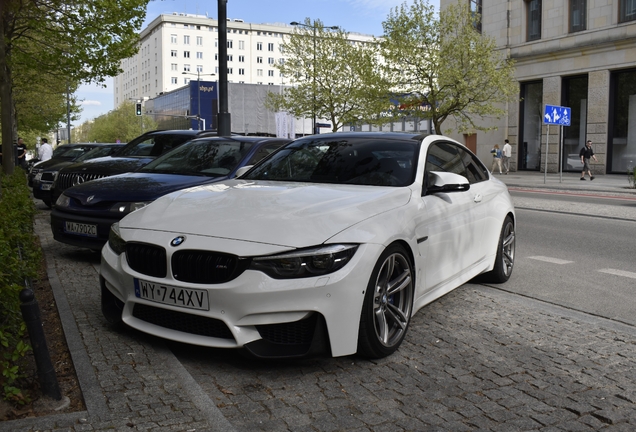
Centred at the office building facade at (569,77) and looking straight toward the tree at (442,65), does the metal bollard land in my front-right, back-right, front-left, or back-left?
front-left

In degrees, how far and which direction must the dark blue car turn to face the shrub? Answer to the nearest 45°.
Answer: approximately 45° to its left

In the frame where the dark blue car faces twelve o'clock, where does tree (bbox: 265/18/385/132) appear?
The tree is roughly at 5 o'clock from the dark blue car.

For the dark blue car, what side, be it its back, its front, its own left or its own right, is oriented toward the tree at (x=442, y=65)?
back

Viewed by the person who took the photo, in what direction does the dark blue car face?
facing the viewer and to the left of the viewer

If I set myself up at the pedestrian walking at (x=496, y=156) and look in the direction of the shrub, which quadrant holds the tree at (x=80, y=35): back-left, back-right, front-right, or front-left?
front-right

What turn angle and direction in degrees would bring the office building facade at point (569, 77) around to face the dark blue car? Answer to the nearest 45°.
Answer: approximately 45° to its left

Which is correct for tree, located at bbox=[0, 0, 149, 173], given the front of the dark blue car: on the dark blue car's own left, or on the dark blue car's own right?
on the dark blue car's own right

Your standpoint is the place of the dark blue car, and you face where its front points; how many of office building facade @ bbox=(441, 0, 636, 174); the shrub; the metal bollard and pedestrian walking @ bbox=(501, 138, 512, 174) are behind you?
2

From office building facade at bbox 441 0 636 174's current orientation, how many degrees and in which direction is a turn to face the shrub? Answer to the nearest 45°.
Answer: approximately 45° to its left

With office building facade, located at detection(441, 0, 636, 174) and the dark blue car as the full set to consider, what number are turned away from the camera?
0
